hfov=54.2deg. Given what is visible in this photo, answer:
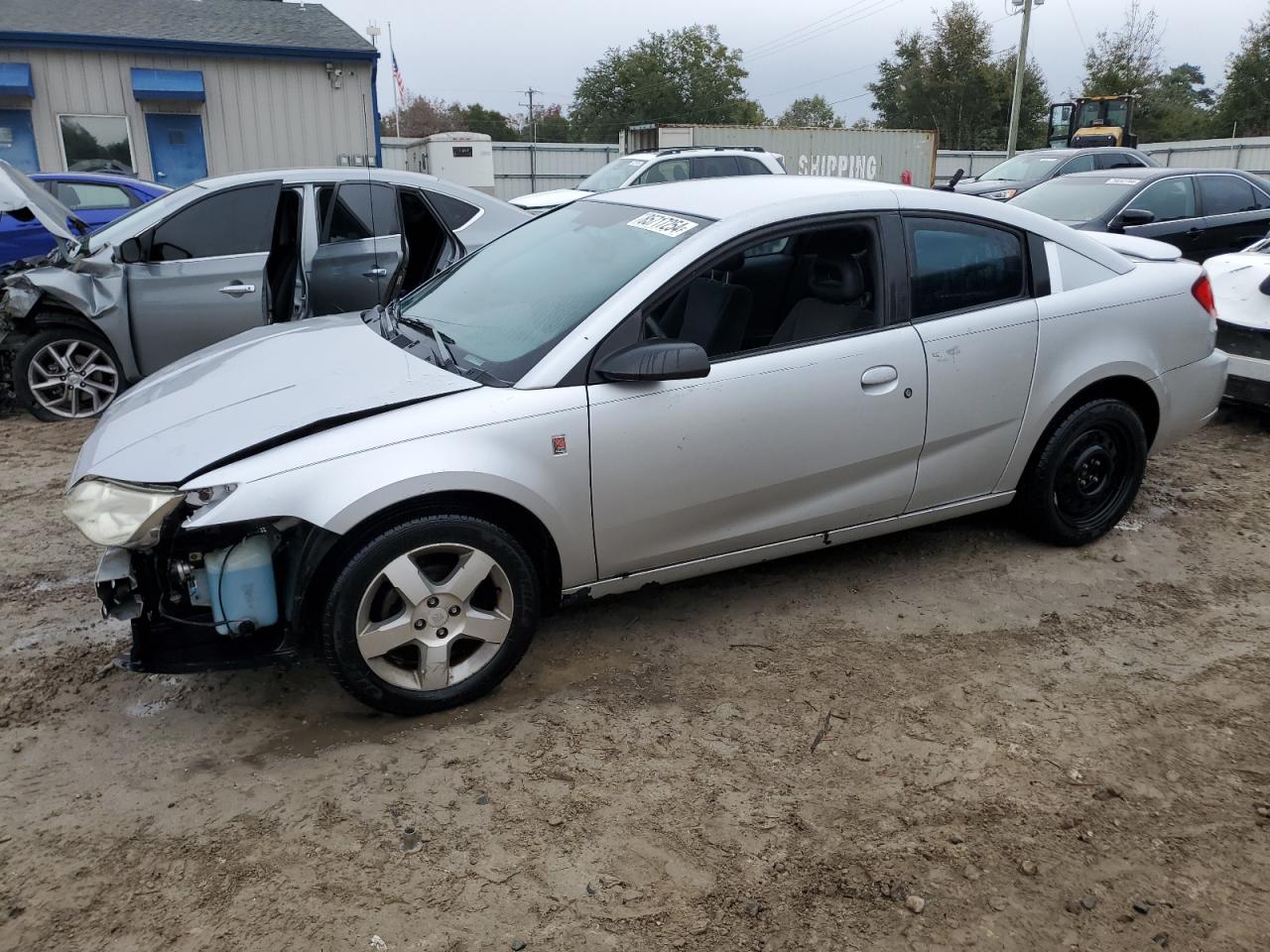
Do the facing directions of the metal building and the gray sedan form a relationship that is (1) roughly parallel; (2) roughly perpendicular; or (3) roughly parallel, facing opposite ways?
roughly perpendicular

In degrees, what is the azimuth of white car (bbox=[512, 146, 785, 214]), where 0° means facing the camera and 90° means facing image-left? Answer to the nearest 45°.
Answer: approximately 45°

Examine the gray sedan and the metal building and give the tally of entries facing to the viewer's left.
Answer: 1

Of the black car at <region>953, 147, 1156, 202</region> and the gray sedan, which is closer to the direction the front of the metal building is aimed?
the gray sedan

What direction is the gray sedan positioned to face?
to the viewer's left

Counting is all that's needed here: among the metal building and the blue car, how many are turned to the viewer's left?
1

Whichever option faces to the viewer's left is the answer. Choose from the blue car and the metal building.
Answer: the blue car

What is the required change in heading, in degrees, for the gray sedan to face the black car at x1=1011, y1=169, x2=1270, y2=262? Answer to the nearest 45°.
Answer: approximately 180°

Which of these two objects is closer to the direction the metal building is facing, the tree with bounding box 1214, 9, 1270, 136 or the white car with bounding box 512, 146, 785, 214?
the white car

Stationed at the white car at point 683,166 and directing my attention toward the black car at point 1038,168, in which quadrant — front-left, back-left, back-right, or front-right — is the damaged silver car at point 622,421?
back-right

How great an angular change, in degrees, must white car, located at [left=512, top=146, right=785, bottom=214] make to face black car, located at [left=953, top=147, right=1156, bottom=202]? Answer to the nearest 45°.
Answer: approximately 135° to its left

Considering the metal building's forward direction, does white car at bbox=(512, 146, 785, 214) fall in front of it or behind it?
in front

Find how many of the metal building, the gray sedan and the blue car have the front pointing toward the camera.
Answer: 1

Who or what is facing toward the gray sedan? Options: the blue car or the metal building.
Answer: the metal building

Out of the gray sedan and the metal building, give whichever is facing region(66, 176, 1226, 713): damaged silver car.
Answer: the metal building

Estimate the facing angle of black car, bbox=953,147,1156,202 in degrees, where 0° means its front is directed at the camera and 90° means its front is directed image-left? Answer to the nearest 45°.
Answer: approximately 45°

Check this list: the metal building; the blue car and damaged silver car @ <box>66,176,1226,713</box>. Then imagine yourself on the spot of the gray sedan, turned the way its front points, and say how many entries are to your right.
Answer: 2
